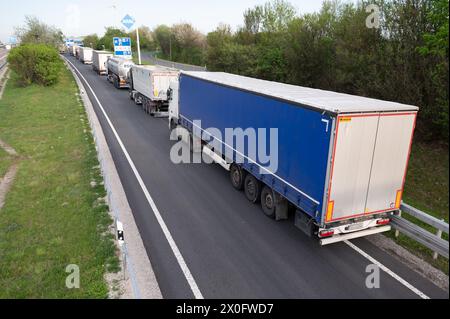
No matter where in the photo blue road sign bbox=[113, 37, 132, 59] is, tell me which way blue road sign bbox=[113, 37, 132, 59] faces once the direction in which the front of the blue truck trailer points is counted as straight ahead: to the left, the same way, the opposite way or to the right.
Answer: the opposite way

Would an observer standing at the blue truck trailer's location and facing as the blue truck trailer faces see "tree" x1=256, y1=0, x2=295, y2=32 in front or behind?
in front

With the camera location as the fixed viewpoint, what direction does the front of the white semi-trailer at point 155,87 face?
facing away from the viewer and to the left of the viewer

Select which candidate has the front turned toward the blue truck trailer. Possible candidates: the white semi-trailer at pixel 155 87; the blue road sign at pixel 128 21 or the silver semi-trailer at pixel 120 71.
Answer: the blue road sign

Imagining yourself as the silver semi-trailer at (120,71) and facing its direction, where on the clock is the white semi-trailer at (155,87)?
the white semi-trailer at (155,87) is roughly at 7 o'clock from the silver semi-trailer at (120,71).

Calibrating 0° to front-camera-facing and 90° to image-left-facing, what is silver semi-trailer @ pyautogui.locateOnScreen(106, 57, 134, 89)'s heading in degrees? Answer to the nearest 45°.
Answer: approximately 135°

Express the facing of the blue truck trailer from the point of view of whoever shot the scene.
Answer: facing away from the viewer and to the left of the viewer

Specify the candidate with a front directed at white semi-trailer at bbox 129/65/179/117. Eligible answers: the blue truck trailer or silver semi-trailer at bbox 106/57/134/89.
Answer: the blue truck trailer

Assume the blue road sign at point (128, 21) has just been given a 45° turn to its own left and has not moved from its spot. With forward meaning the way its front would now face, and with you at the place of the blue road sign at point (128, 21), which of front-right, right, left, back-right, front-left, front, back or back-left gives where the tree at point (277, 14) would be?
front-left
